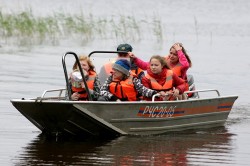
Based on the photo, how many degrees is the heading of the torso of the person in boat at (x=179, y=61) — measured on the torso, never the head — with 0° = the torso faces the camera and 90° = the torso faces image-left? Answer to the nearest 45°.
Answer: approximately 45°

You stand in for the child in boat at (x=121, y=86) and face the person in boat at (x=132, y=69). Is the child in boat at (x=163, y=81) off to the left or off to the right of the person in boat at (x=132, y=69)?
right

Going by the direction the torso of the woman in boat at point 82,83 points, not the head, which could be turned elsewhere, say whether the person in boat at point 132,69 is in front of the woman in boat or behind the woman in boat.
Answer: behind

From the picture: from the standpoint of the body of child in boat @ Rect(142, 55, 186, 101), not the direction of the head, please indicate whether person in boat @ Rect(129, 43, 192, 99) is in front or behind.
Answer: behind

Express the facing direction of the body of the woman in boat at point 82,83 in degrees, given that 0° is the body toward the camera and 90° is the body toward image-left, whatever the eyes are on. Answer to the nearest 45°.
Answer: approximately 45°

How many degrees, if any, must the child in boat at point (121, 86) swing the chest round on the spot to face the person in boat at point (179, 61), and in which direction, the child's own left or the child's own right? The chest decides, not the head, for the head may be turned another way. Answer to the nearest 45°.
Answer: approximately 180°

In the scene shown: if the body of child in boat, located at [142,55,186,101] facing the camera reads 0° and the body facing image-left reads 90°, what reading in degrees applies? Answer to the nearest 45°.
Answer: approximately 45°

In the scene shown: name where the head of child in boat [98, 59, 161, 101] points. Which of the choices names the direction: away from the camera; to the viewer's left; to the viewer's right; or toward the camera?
to the viewer's left
